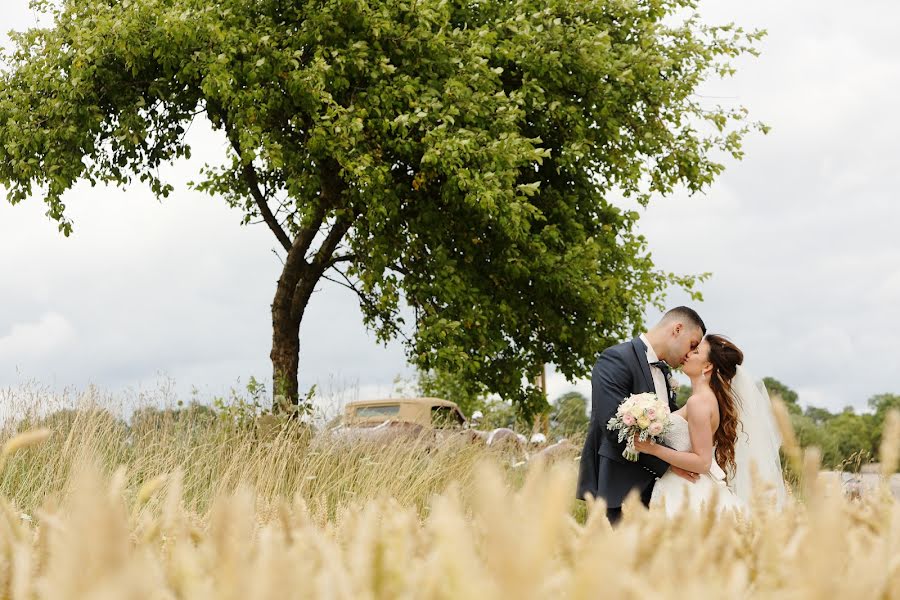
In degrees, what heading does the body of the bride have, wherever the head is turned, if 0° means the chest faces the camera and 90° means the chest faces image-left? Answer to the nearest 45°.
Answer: approximately 90°

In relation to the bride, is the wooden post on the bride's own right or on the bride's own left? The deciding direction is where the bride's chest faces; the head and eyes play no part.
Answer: on the bride's own right

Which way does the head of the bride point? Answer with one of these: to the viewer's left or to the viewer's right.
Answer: to the viewer's left

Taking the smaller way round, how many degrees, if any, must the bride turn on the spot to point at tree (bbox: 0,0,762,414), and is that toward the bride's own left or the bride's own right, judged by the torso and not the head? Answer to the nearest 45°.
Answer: approximately 45° to the bride's own right

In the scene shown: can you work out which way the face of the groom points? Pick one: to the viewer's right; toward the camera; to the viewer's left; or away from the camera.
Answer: to the viewer's right
